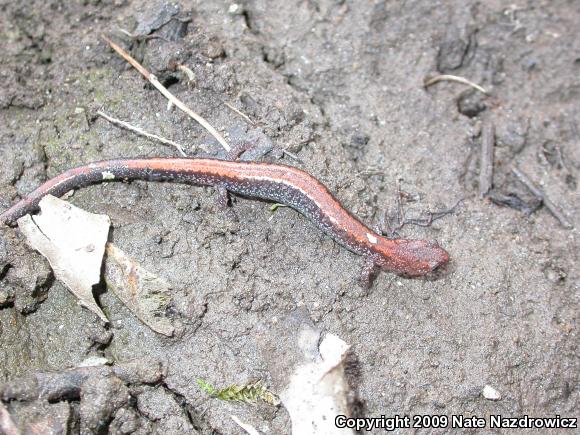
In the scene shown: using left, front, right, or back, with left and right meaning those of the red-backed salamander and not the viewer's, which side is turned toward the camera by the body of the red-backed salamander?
right

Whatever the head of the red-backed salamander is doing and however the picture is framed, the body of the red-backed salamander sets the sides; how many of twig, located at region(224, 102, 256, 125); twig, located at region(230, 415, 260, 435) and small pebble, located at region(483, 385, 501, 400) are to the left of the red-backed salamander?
1

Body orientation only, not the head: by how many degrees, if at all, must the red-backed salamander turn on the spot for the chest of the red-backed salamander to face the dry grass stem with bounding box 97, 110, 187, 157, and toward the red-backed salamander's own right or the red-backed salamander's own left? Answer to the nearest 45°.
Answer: approximately 135° to the red-backed salamander's own left

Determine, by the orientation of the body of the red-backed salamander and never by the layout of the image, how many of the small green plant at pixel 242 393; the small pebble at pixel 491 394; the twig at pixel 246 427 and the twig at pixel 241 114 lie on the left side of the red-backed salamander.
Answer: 1

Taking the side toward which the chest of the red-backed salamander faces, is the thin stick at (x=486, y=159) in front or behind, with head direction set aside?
in front

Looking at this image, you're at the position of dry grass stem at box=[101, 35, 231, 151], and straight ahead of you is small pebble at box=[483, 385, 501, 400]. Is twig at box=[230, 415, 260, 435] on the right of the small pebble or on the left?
right

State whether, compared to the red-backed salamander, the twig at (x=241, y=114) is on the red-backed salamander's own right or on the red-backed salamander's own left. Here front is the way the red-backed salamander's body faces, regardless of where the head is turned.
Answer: on the red-backed salamander's own left

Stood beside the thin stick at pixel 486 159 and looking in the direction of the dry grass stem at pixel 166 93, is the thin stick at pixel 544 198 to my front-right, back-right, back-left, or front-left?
back-left
